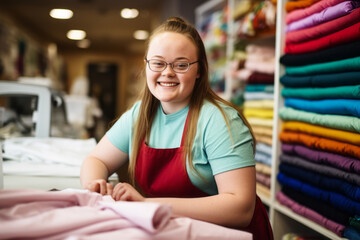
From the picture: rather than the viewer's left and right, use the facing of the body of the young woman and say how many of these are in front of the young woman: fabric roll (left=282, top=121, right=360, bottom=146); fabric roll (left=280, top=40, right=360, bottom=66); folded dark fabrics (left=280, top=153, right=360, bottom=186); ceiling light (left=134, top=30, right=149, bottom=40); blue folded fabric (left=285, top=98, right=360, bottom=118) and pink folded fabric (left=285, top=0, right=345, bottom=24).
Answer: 0

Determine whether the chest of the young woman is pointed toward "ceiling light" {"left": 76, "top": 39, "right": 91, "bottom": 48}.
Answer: no

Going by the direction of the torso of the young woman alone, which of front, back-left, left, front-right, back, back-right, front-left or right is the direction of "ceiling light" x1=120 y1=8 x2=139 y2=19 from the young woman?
back-right

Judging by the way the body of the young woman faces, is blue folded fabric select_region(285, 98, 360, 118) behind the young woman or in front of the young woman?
behind

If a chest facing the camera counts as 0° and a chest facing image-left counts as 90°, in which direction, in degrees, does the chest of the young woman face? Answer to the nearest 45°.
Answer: approximately 45°

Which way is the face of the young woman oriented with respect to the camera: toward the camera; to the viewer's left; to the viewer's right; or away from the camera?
toward the camera

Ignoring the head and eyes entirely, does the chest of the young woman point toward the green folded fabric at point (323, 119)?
no

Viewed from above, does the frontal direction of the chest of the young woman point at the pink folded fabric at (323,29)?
no

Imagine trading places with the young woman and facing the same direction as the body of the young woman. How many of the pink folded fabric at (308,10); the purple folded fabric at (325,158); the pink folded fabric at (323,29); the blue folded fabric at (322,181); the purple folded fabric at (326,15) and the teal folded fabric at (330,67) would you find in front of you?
0
